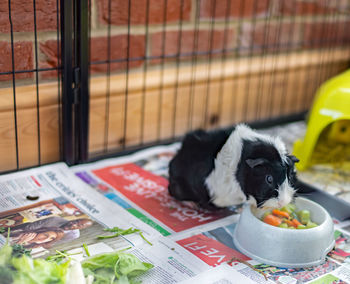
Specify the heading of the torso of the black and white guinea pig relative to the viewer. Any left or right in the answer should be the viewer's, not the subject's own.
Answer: facing the viewer and to the right of the viewer
